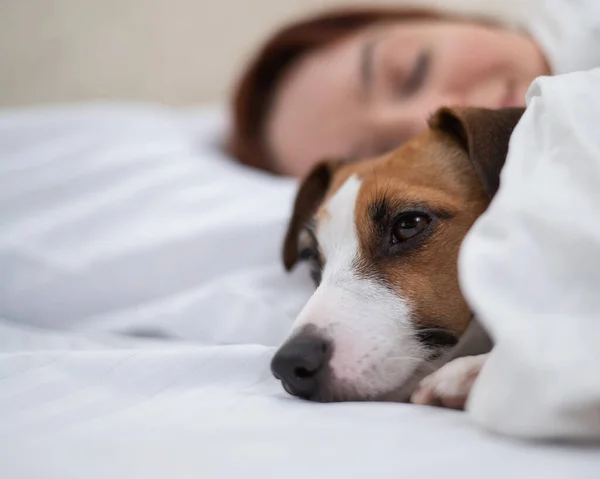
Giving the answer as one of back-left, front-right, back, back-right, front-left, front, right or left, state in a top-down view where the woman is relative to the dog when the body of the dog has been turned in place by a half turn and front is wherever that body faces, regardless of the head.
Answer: front-left

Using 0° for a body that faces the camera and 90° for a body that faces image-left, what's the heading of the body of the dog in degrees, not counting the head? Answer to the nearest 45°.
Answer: approximately 45°
